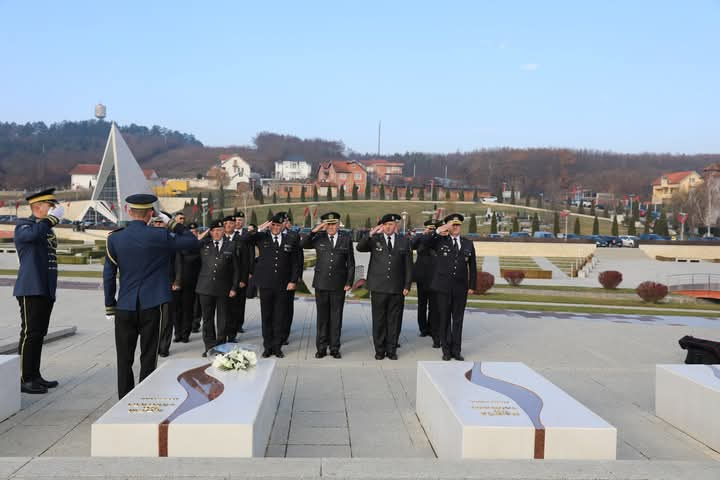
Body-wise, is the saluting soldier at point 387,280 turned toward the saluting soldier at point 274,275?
no

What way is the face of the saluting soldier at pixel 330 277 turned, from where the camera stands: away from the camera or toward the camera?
toward the camera

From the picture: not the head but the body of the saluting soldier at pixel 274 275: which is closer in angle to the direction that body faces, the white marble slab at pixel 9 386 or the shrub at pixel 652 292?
the white marble slab

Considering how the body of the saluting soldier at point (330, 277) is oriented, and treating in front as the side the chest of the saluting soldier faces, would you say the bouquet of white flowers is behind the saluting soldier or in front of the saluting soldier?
in front

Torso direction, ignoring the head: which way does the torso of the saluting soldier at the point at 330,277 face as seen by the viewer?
toward the camera

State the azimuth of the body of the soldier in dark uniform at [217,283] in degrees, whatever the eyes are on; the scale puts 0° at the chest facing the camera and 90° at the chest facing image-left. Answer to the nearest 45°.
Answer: approximately 0°

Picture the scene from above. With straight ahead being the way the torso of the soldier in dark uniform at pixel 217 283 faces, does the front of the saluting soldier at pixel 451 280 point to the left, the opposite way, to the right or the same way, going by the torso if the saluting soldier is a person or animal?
the same way

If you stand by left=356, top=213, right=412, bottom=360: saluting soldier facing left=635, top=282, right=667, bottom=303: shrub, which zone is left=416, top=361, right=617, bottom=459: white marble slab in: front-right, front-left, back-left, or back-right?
back-right

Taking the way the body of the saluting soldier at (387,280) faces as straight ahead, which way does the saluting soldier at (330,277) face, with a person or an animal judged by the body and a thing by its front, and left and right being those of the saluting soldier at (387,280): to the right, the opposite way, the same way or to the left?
the same way

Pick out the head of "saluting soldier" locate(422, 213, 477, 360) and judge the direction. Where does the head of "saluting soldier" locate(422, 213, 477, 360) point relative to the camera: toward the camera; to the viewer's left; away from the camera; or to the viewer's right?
toward the camera

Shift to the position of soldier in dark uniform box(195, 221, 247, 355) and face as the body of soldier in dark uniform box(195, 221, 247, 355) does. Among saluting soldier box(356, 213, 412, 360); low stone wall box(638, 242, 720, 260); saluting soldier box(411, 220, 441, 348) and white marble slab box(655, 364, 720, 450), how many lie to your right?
0

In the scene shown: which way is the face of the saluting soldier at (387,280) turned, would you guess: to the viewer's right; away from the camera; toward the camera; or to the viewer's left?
toward the camera

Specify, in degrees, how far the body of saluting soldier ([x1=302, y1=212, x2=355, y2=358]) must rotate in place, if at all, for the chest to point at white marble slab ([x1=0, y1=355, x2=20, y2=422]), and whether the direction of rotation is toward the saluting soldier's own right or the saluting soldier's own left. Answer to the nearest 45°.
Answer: approximately 45° to the saluting soldier's own right

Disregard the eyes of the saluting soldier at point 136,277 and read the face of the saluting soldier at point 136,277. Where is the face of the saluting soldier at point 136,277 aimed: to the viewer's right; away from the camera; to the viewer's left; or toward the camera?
away from the camera

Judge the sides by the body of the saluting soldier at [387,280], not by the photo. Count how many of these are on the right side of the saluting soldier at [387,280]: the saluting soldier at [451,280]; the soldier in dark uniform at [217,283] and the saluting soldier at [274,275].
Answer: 2

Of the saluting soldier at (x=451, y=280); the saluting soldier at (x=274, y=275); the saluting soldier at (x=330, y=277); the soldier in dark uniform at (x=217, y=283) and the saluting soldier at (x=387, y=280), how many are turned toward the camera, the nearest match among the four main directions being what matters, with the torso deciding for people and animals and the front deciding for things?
5

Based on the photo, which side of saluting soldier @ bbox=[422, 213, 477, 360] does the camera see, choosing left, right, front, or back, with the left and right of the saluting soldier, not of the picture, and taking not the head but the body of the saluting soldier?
front

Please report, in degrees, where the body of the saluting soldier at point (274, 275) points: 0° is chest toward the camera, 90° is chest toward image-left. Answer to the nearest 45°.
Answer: approximately 0°
